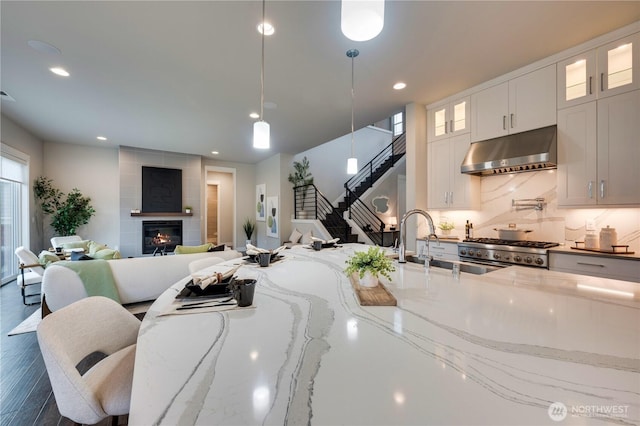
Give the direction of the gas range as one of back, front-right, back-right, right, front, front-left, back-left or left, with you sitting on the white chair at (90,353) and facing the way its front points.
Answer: front-left

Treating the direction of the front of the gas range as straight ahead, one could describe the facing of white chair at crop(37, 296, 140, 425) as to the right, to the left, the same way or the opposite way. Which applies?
the opposite way

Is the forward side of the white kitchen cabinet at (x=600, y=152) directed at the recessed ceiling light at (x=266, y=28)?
yes

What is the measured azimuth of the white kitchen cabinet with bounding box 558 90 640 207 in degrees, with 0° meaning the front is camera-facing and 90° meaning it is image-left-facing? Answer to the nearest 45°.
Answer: approximately 45°

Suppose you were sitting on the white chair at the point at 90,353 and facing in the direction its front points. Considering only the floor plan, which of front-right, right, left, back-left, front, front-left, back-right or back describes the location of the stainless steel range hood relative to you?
front-left

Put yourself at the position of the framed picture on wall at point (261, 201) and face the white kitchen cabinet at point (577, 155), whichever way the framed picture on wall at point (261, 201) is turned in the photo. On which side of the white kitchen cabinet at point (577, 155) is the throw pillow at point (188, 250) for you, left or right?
right

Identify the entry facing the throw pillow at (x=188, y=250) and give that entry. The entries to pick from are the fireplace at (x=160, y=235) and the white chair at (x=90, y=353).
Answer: the fireplace

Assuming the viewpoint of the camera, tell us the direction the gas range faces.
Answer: facing the viewer and to the left of the viewer

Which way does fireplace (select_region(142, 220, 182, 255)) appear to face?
toward the camera

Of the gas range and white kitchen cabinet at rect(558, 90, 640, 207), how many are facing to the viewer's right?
0

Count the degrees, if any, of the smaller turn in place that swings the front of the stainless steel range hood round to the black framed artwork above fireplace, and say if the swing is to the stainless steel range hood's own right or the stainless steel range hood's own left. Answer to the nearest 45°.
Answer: approximately 45° to the stainless steel range hood's own right

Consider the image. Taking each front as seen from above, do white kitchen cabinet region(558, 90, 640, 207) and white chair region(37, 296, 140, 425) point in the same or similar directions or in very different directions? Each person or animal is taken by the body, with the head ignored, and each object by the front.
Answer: very different directions

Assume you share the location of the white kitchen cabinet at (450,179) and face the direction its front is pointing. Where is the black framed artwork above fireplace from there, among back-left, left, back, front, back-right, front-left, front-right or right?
front-right

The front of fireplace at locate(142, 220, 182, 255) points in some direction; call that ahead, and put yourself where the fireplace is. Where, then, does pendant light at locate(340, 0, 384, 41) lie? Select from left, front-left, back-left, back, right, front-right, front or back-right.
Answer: front

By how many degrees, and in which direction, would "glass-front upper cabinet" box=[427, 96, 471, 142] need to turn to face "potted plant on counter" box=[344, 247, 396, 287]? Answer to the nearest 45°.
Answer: approximately 45° to its left

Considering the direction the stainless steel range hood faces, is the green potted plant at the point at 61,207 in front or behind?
in front
